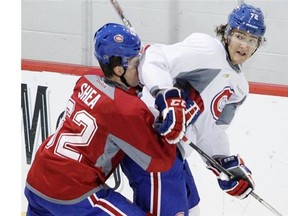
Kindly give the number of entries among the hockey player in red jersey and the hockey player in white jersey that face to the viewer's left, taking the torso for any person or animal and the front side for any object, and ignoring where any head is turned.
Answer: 0

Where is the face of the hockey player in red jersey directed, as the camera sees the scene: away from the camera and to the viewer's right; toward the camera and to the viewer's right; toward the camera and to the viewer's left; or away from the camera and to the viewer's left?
away from the camera and to the viewer's right

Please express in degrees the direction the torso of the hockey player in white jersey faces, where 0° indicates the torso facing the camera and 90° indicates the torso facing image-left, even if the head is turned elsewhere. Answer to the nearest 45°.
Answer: approximately 315°

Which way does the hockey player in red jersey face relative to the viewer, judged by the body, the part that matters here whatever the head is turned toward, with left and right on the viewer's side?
facing away from the viewer and to the right of the viewer
